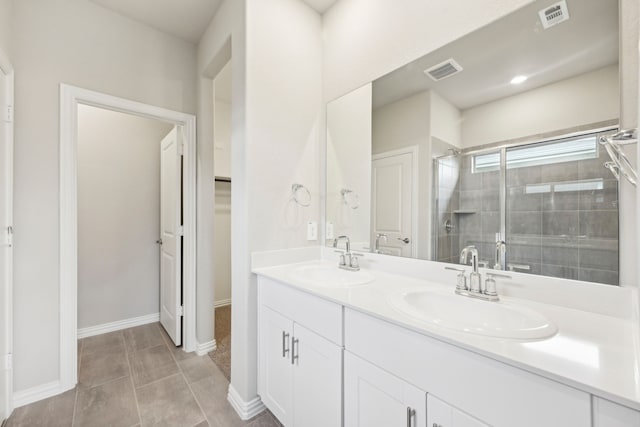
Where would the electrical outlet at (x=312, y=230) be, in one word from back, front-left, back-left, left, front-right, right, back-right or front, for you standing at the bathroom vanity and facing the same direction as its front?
right

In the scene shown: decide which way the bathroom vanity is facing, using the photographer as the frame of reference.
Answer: facing the viewer and to the left of the viewer

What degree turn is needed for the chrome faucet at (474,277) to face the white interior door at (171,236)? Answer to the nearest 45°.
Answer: approximately 45° to its right

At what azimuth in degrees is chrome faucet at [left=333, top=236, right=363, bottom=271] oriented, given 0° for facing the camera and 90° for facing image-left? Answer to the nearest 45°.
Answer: approximately 45°

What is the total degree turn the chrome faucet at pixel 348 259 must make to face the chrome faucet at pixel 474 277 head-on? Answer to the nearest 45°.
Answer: approximately 90° to its left

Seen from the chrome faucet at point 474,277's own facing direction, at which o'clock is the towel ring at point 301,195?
The towel ring is roughly at 2 o'clock from the chrome faucet.

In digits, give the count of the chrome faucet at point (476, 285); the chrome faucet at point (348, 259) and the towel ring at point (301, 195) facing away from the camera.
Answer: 0

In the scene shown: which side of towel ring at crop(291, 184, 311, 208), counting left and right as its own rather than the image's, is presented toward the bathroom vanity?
front
